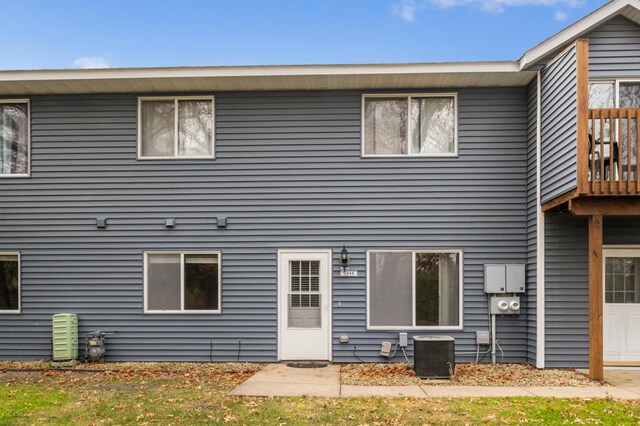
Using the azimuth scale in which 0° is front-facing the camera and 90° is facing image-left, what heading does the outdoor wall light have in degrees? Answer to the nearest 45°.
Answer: approximately 0°

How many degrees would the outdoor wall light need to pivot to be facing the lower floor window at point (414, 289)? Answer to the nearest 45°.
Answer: approximately 90° to its left

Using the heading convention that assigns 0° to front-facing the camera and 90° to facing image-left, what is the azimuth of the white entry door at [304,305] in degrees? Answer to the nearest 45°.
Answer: approximately 0°
